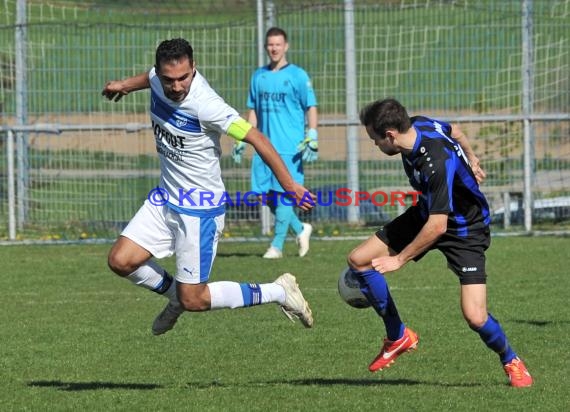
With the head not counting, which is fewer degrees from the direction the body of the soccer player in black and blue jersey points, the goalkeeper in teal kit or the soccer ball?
the soccer ball

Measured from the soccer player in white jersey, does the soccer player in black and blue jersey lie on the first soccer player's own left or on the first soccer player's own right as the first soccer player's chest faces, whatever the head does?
on the first soccer player's own left

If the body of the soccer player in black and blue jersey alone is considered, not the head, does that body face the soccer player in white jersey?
yes

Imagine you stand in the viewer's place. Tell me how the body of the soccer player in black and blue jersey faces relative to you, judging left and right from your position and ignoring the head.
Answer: facing to the left of the viewer

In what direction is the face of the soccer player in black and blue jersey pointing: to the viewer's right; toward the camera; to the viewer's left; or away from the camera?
to the viewer's left

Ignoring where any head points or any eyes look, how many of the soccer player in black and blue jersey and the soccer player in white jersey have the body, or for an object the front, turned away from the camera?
0

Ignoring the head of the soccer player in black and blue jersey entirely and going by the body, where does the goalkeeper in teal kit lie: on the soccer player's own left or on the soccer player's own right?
on the soccer player's own right
